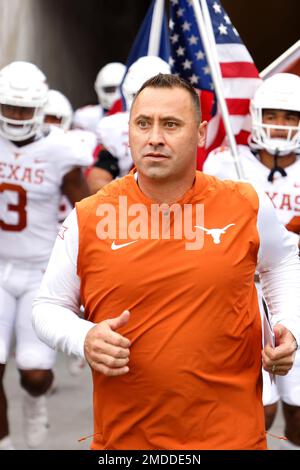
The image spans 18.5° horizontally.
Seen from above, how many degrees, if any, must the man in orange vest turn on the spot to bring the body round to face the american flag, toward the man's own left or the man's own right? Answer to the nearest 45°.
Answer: approximately 180°

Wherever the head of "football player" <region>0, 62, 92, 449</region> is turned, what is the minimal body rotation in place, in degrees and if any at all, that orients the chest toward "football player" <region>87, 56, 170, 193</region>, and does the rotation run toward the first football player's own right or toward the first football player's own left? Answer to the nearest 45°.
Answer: approximately 135° to the first football player's own left

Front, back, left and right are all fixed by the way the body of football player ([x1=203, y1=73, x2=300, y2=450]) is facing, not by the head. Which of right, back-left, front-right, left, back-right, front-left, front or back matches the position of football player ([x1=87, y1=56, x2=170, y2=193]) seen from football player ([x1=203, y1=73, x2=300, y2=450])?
back-right

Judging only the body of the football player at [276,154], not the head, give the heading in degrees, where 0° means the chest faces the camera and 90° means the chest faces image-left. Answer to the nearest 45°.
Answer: approximately 0°

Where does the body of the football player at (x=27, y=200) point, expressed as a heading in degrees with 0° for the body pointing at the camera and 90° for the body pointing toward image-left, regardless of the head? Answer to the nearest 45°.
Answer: approximately 0°

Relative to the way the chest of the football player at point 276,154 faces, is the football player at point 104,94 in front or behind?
behind

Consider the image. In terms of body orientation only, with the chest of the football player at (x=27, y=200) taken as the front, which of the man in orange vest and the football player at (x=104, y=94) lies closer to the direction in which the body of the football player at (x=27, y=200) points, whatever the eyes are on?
the man in orange vest
